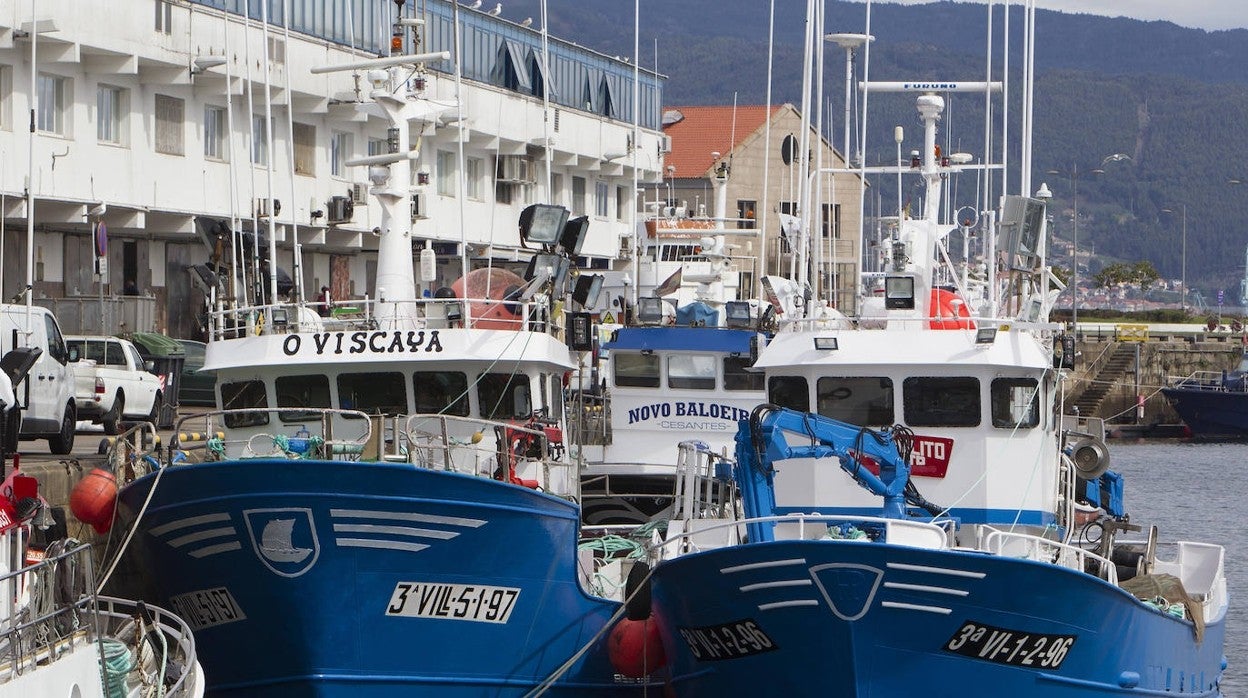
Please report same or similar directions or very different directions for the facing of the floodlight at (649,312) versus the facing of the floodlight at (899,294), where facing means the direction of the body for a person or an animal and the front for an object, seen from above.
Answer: same or similar directions

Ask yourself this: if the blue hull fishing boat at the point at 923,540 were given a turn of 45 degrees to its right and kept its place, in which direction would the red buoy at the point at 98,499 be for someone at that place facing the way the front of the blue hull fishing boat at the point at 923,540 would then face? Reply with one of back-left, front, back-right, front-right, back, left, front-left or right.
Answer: front-right

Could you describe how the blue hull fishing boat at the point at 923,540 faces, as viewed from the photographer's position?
facing the viewer

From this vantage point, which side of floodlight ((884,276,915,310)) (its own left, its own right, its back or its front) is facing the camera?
front

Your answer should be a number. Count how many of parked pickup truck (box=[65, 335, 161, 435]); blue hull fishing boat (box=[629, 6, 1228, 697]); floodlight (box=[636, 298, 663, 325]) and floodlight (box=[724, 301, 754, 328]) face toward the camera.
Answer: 3

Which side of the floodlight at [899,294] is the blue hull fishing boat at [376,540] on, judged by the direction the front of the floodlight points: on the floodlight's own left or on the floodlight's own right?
on the floodlight's own right

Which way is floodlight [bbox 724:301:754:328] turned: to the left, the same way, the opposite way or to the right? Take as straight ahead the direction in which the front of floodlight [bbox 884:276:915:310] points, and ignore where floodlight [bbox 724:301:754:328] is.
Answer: the same way

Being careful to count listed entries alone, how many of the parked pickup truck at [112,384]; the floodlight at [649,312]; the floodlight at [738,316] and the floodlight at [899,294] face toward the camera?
3

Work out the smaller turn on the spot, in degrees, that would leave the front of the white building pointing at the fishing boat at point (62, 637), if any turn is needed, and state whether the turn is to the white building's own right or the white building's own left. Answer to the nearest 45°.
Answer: approximately 45° to the white building's own right

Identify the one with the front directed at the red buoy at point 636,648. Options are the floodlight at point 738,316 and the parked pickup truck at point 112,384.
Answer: the floodlight

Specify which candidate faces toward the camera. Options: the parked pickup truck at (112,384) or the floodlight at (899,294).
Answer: the floodlight

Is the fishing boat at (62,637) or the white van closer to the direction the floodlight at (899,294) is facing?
the fishing boat

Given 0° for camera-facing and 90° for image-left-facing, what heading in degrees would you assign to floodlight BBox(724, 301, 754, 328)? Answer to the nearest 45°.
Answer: approximately 0°

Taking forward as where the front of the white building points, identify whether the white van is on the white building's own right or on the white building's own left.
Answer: on the white building's own right
